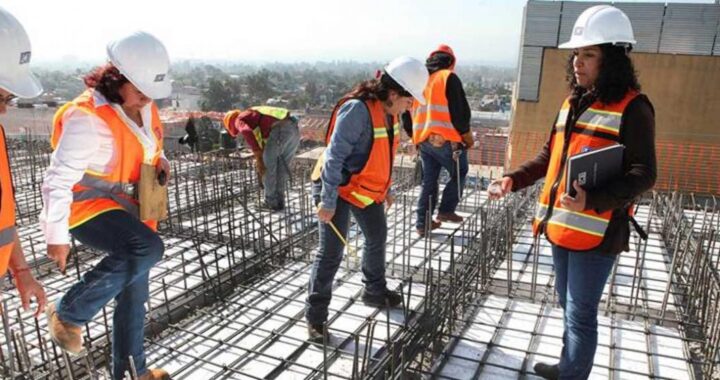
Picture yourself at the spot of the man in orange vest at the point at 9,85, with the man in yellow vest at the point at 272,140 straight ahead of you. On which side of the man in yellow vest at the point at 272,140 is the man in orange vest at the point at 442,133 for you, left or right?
right

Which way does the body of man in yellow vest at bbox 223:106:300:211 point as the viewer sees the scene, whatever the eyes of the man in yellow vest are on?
to the viewer's left

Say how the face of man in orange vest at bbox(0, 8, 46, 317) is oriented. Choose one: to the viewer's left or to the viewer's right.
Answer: to the viewer's right

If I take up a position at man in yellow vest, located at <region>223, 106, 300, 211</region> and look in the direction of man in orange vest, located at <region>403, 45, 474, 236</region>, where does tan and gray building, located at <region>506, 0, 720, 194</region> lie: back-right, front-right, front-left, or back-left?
front-left

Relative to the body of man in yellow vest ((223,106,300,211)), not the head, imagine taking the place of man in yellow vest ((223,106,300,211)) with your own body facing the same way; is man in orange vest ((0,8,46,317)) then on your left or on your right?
on your left

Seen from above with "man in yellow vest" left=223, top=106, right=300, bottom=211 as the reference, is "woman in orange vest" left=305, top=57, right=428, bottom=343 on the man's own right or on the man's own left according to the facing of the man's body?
on the man's own left

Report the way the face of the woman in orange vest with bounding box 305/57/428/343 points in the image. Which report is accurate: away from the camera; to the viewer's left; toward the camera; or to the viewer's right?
to the viewer's right

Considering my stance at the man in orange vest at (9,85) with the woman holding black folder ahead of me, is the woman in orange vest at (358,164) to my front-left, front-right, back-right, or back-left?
front-left

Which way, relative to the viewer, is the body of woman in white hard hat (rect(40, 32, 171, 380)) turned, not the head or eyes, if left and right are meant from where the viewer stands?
facing the viewer and to the right of the viewer

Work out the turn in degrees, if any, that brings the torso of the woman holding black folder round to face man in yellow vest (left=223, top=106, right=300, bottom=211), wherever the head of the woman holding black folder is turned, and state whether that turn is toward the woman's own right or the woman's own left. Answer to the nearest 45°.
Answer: approximately 90° to the woman's own right

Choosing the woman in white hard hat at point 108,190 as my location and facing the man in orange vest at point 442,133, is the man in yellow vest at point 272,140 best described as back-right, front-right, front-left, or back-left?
front-left

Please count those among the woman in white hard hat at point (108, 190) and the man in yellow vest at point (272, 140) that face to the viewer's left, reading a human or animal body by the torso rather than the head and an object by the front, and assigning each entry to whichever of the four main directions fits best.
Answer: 1

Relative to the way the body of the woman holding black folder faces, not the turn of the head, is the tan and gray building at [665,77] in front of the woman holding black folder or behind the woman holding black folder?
behind

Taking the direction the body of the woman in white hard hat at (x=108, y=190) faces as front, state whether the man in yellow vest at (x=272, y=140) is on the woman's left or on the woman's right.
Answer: on the woman's left
